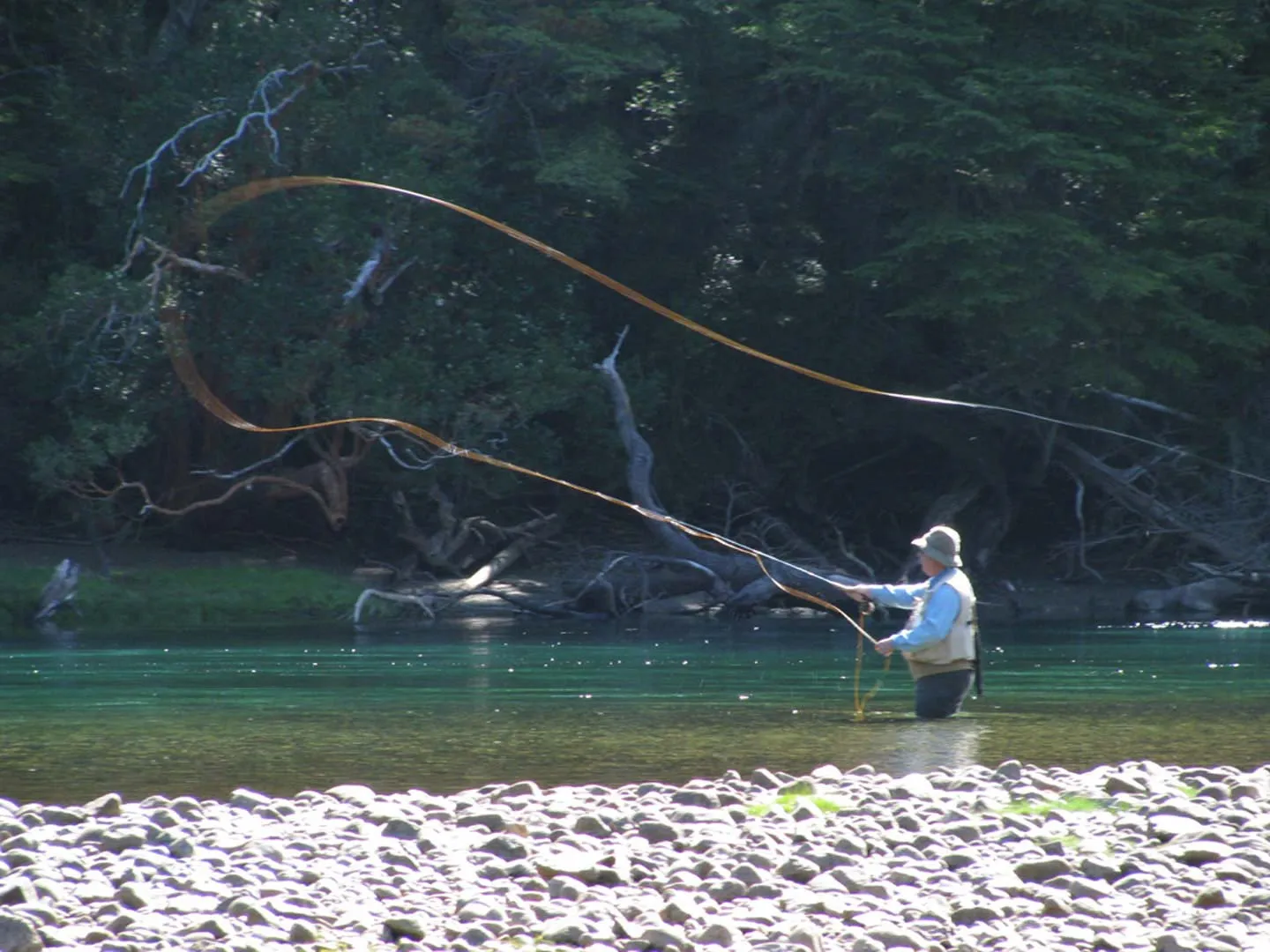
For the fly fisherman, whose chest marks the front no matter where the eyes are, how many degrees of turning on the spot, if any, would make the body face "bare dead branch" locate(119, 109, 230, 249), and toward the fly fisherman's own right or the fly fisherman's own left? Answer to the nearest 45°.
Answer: approximately 45° to the fly fisherman's own right

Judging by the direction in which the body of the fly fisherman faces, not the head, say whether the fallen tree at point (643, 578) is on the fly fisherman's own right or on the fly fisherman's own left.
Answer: on the fly fisherman's own right

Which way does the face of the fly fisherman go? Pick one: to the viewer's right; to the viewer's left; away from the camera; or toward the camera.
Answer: to the viewer's left

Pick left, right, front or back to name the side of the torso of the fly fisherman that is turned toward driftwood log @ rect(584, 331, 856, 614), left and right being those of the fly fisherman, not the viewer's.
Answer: right

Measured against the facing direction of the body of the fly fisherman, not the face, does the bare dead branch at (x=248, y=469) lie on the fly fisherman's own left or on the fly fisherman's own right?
on the fly fisherman's own right

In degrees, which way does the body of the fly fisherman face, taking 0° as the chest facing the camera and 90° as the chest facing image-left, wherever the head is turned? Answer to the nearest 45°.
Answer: approximately 90°
